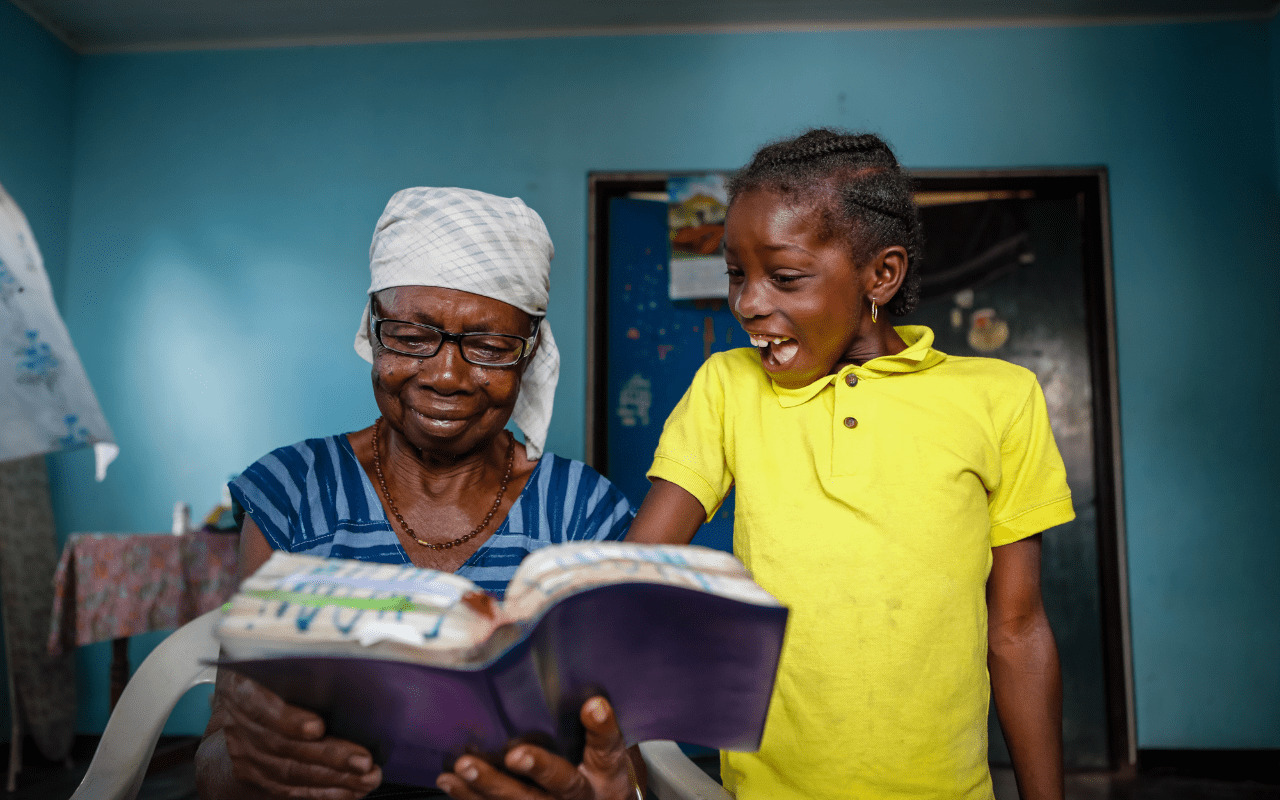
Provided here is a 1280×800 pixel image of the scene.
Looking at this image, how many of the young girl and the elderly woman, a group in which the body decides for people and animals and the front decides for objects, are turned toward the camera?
2

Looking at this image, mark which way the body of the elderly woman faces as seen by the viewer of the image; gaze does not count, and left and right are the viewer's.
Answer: facing the viewer

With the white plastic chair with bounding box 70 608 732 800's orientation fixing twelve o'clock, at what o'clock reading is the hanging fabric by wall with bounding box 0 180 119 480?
The hanging fabric by wall is roughly at 5 o'clock from the white plastic chair.

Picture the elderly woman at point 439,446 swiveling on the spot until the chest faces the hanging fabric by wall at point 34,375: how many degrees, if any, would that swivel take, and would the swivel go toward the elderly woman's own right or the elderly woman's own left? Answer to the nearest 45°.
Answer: approximately 135° to the elderly woman's own right

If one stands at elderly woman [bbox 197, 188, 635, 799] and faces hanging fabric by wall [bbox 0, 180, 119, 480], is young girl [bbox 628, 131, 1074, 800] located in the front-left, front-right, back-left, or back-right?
back-right

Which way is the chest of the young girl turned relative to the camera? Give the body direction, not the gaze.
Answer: toward the camera

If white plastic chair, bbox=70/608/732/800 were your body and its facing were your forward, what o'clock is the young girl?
The young girl is roughly at 10 o'clock from the white plastic chair.

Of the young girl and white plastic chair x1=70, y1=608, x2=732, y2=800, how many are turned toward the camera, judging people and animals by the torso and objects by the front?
2

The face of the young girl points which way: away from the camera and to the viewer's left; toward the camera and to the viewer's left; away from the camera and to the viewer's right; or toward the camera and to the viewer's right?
toward the camera and to the viewer's left

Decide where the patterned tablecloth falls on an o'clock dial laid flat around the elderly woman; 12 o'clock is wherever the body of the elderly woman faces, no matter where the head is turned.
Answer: The patterned tablecloth is roughly at 5 o'clock from the elderly woman.

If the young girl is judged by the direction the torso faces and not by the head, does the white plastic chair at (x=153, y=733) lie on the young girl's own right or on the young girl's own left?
on the young girl's own right

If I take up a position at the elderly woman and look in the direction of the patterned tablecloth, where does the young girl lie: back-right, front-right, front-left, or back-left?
back-right

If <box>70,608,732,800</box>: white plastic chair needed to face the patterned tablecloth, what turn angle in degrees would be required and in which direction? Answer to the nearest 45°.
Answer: approximately 180°

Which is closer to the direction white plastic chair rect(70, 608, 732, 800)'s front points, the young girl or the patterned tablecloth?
the young girl

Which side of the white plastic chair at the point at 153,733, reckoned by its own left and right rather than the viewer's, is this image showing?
front
